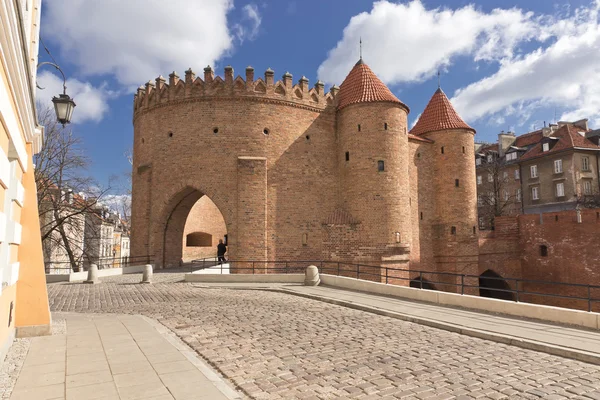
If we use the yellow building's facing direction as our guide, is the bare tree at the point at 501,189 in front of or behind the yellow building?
in front

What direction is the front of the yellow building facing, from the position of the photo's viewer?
facing to the right of the viewer

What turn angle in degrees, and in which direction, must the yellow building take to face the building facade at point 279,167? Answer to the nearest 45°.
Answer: approximately 45° to its left

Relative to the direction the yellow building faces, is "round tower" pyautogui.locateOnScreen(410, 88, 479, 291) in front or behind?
in front

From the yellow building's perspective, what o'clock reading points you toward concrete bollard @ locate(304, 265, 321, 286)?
The concrete bollard is roughly at 11 o'clock from the yellow building.

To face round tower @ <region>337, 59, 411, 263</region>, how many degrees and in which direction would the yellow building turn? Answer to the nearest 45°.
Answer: approximately 45° to its left
